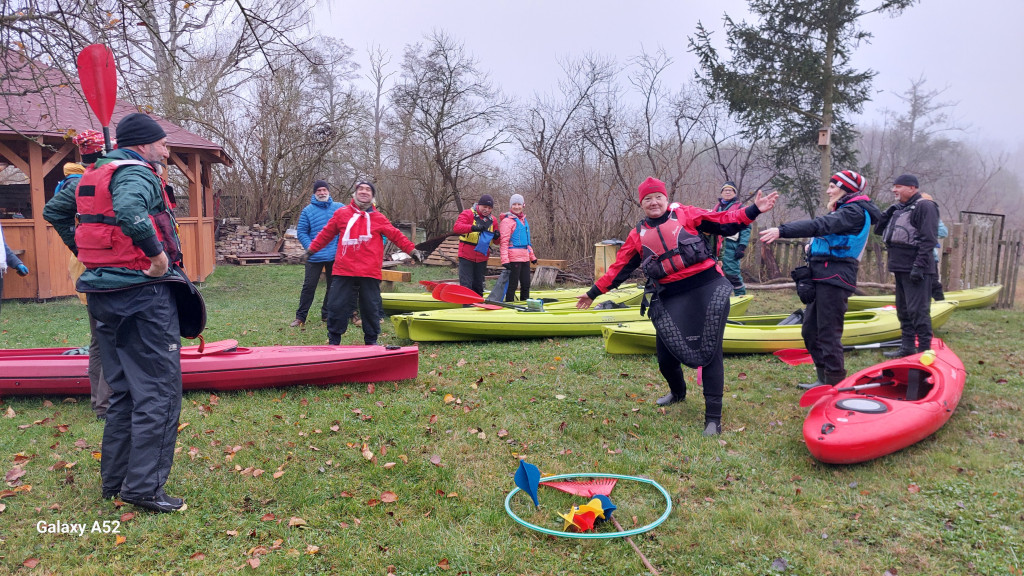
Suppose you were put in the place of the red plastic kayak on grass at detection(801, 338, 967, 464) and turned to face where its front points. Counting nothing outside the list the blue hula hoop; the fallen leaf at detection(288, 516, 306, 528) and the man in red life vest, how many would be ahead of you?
3

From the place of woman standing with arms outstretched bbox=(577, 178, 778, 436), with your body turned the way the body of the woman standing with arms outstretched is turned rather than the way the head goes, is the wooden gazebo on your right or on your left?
on your right

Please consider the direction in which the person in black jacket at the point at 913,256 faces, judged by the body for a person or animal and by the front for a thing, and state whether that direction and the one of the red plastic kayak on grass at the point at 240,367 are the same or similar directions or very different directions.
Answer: very different directions

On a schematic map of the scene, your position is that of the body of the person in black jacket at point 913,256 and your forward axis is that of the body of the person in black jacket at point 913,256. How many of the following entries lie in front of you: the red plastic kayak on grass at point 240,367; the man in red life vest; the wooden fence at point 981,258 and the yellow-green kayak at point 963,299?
2

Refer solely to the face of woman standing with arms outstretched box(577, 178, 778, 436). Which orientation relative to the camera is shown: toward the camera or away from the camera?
toward the camera

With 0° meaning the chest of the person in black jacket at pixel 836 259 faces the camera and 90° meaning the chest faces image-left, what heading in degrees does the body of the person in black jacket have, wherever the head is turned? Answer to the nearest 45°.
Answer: approximately 90°

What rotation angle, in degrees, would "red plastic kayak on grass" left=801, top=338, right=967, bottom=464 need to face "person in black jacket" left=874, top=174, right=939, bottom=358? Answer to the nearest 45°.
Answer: approximately 135° to its right

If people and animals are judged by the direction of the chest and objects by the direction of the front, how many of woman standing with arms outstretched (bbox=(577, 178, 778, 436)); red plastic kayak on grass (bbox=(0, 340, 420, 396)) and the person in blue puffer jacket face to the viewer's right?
1

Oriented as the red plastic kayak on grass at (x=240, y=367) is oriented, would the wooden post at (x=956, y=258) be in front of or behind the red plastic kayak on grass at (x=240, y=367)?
in front

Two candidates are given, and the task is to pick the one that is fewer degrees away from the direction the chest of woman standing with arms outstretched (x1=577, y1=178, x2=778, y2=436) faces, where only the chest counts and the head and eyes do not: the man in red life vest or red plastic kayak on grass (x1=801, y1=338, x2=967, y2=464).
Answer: the man in red life vest

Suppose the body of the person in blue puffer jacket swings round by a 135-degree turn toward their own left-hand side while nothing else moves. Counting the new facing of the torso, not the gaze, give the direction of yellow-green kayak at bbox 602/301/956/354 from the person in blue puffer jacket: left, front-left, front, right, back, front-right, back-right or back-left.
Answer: right

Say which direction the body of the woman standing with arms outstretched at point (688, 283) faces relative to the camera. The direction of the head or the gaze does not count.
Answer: toward the camera

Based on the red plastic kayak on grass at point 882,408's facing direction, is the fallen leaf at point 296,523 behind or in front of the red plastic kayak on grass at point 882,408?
in front

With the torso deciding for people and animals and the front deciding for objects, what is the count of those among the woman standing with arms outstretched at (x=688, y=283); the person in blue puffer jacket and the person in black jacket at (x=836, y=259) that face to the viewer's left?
1

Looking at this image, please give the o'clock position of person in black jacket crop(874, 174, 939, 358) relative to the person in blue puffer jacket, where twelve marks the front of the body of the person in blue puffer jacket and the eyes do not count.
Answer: The person in black jacket is roughly at 10 o'clock from the person in blue puffer jacket.

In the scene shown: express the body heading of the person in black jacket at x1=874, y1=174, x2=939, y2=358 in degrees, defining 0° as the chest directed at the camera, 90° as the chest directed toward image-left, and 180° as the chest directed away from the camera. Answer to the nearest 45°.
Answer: approximately 45°

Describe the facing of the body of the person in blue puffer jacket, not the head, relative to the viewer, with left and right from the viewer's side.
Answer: facing the viewer

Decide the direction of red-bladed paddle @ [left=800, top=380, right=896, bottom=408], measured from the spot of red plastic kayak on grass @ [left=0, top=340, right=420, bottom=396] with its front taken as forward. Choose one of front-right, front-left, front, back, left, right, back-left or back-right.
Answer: front-right

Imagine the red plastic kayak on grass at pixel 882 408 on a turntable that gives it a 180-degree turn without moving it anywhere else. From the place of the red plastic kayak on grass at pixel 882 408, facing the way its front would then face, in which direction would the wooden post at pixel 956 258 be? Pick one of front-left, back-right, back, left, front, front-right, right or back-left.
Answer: front-left
